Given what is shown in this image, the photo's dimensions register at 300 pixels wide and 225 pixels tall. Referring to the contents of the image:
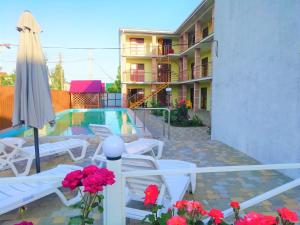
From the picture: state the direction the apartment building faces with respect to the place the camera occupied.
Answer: facing the viewer and to the left of the viewer

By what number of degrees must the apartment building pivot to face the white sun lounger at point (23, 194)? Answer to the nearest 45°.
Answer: approximately 45° to its left

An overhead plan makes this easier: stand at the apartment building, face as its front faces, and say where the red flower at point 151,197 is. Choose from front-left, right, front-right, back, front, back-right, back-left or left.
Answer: front-left

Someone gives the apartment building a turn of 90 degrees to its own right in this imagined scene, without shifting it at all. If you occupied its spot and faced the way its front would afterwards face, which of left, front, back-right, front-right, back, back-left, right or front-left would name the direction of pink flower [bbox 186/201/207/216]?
back-left
